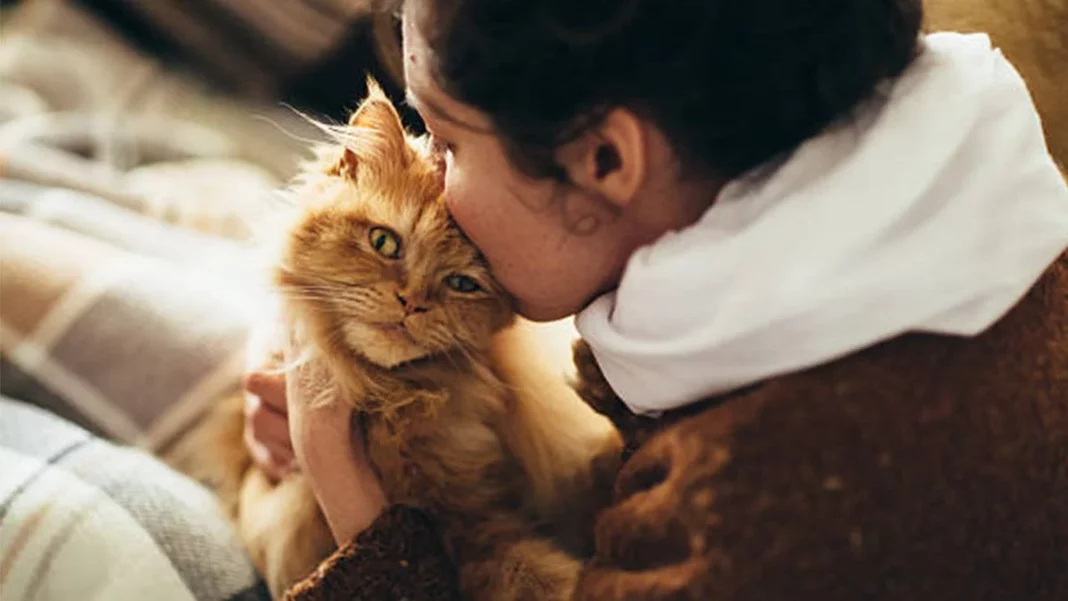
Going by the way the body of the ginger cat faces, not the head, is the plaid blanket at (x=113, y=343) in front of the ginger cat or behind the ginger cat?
behind

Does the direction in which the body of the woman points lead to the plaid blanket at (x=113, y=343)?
yes

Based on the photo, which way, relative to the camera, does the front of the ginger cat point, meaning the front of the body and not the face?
toward the camera

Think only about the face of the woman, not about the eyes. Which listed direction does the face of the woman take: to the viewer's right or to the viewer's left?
to the viewer's left

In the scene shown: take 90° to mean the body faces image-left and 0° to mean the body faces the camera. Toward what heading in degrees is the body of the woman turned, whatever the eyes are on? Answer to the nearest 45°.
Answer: approximately 135°

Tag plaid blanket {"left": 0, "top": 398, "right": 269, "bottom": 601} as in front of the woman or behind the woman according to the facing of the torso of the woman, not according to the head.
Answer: in front
